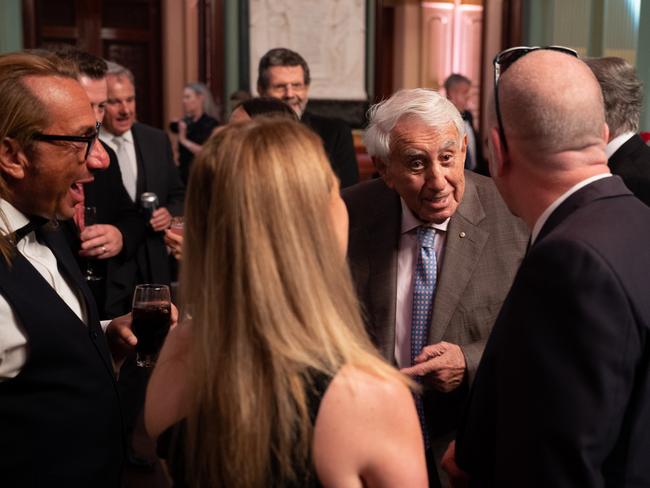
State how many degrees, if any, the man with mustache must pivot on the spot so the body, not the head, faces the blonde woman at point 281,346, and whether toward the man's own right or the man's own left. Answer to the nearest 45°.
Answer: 0° — they already face them

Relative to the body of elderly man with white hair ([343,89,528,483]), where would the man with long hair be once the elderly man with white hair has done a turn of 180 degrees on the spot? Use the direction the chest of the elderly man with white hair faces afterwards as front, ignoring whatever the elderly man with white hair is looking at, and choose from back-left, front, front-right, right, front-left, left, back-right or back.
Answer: back-left

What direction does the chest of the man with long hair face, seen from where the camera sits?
to the viewer's right

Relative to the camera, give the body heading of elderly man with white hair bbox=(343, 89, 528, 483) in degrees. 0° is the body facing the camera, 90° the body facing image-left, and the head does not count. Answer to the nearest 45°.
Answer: approximately 0°

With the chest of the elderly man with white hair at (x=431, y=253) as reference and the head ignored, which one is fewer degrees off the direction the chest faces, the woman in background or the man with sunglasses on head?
the man with sunglasses on head

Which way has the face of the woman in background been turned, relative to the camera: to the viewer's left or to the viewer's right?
to the viewer's left

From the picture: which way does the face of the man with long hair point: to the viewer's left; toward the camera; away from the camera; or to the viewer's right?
to the viewer's right

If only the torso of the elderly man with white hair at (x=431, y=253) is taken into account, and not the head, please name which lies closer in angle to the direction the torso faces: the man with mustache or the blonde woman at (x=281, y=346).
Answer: the blonde woman

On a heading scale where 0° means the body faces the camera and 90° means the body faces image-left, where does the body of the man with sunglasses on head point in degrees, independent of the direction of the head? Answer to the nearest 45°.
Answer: approximately 135°

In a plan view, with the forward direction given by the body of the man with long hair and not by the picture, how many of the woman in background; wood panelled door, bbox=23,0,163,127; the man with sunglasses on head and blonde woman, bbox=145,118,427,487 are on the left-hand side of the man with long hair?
2
